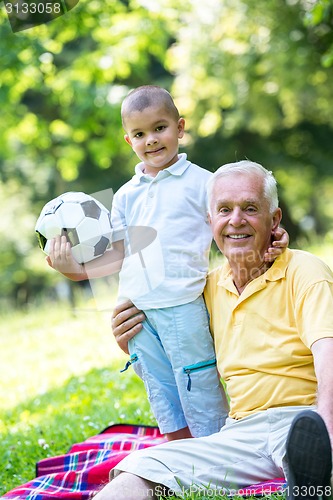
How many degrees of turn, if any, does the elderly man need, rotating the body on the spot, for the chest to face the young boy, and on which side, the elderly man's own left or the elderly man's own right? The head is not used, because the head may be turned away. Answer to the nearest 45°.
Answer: approximately 90° to the elderly man's own right

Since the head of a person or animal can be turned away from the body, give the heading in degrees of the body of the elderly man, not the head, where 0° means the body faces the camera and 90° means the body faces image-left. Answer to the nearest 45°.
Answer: approximately 45°
